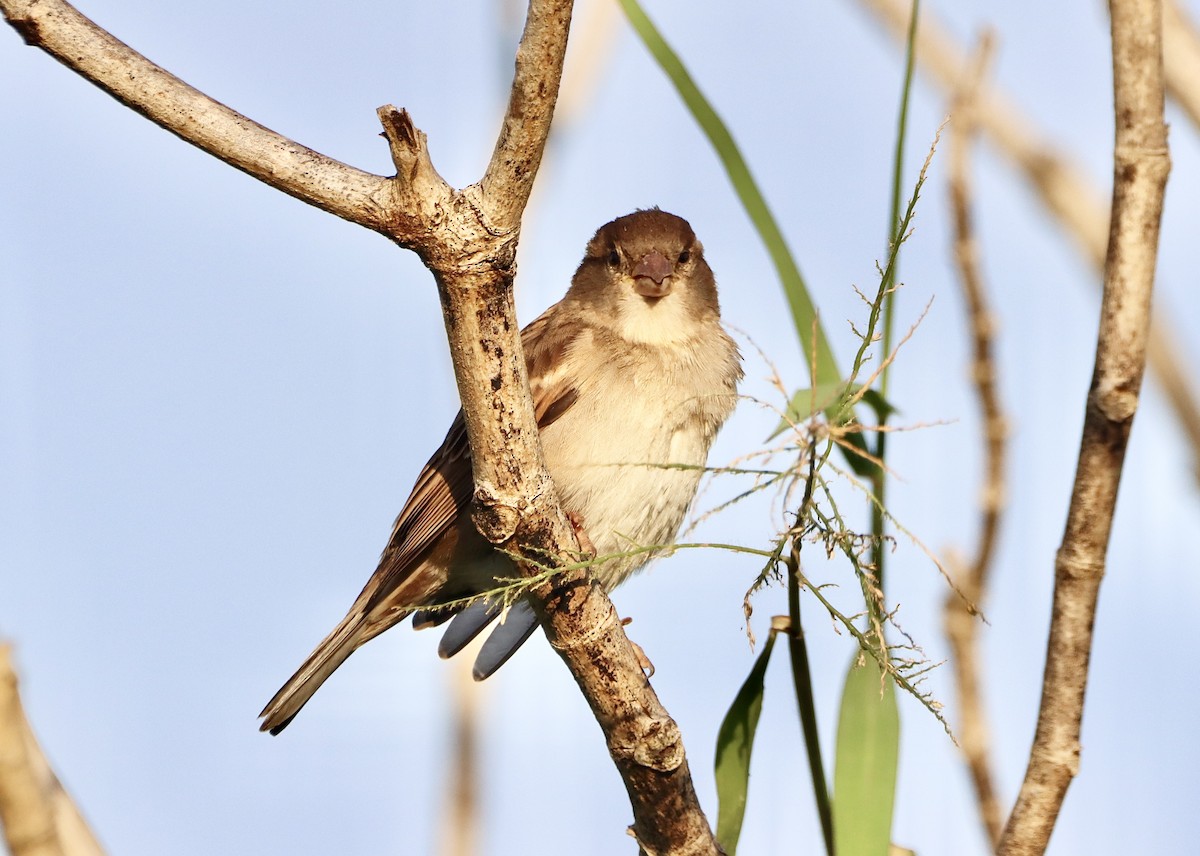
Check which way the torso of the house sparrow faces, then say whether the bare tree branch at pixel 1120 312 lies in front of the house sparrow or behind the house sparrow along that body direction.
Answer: in front

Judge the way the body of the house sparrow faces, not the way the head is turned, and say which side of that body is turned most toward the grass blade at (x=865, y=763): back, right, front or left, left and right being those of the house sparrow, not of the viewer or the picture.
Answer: front

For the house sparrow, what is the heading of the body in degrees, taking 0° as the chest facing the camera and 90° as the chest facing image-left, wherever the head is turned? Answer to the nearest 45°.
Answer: approximately 315°
